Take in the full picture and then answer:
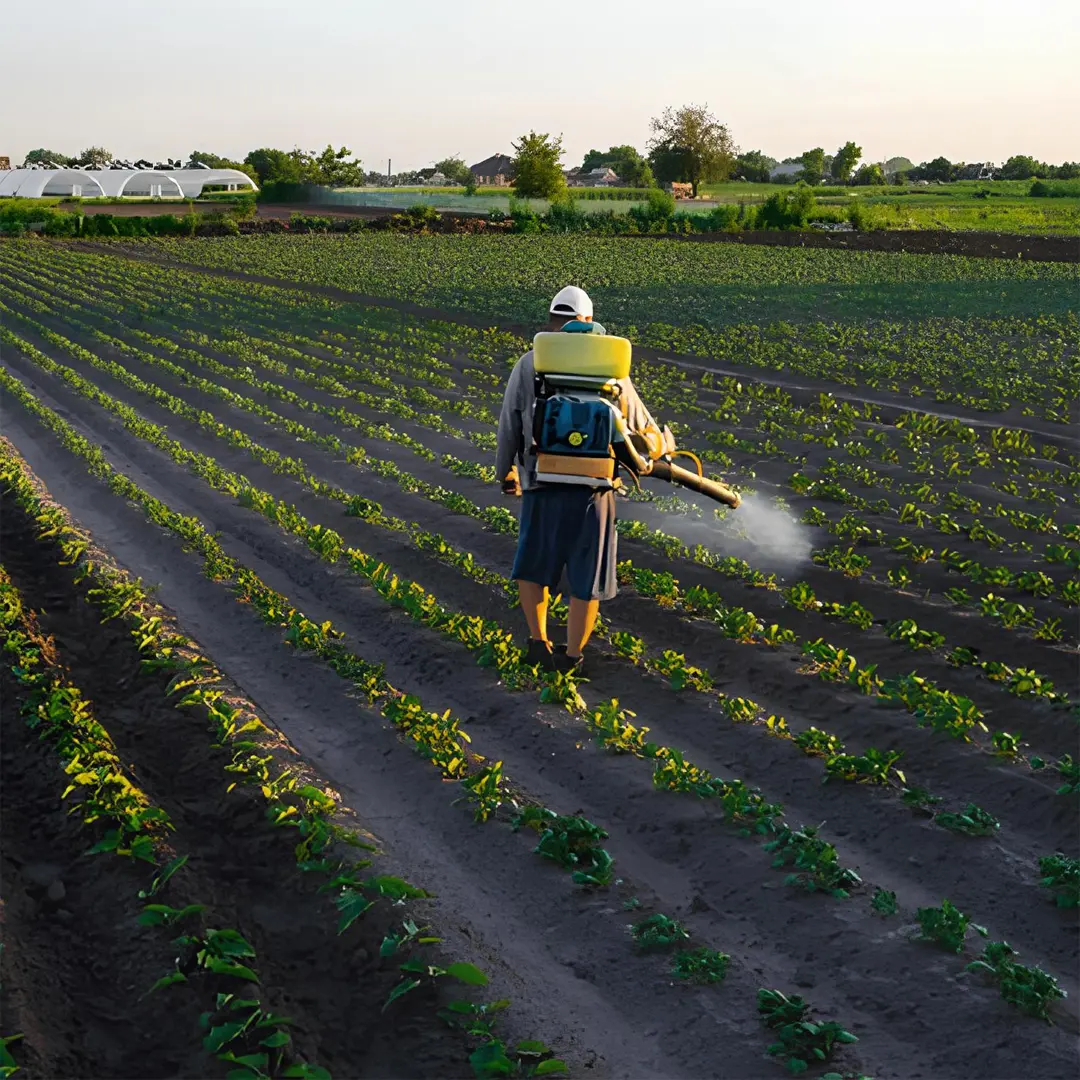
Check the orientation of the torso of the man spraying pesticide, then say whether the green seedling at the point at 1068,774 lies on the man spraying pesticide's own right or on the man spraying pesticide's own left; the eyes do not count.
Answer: on the man spraying pesticide's own right

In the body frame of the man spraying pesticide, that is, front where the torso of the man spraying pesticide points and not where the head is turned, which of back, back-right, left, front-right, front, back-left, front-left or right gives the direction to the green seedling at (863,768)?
back-right

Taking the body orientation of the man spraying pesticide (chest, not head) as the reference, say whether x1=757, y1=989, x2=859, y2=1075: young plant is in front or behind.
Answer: behind

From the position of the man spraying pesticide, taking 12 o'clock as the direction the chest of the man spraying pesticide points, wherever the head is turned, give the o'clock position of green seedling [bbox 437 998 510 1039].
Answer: The green seedling is roughly at 6 o'clock from the man spraying pesticide.

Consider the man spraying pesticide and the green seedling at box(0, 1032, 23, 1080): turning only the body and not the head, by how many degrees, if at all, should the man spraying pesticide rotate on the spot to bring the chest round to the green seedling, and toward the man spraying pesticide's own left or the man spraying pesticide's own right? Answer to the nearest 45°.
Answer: approximately 135° to the man spraying pesticide's own left

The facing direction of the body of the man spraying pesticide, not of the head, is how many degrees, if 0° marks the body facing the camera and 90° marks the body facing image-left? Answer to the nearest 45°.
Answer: approximately 180°

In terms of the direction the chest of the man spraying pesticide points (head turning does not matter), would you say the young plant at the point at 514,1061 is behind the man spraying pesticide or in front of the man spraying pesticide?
behind

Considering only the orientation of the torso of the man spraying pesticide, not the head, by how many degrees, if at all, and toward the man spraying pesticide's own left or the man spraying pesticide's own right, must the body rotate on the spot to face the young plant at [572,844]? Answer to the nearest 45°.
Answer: approximately 180°

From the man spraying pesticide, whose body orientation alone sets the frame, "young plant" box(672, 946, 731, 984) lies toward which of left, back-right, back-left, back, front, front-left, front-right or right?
back

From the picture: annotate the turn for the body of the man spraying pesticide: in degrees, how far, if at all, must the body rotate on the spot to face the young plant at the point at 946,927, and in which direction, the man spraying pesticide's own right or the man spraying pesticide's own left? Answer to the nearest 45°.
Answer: approximately 135° to the man spraying pesticide's own right

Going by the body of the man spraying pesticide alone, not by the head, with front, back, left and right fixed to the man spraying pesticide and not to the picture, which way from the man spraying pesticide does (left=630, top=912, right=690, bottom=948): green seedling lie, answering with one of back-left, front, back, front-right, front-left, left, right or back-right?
back
